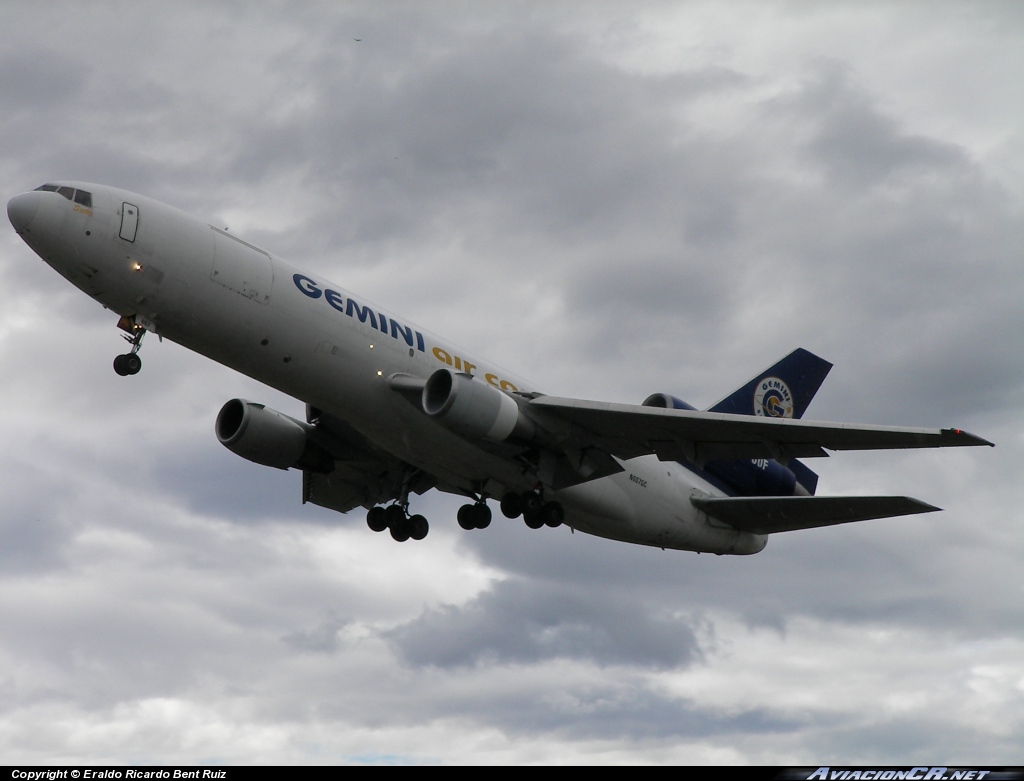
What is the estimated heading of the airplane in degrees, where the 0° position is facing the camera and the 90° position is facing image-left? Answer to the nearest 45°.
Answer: approximately 45°
